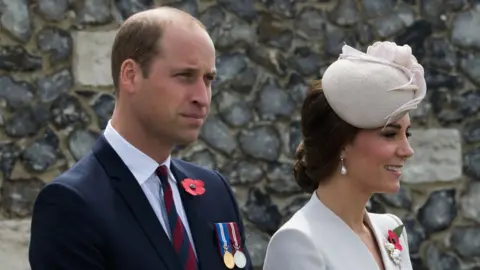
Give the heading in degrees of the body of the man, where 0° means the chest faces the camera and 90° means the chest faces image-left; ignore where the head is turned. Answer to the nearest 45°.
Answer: approximately 315°

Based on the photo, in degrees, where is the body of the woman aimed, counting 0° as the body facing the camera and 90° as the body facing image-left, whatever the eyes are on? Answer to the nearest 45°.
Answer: approximately 315°

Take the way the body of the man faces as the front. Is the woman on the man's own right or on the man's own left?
on the man's own left

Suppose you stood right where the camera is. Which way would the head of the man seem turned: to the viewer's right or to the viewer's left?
to the viewer's right

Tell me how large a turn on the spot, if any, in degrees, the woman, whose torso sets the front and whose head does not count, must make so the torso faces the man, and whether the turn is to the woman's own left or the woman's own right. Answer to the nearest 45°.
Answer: approximately 90° to the woman's own right

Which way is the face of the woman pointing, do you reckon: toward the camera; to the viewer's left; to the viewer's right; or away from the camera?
to the viewer's right
